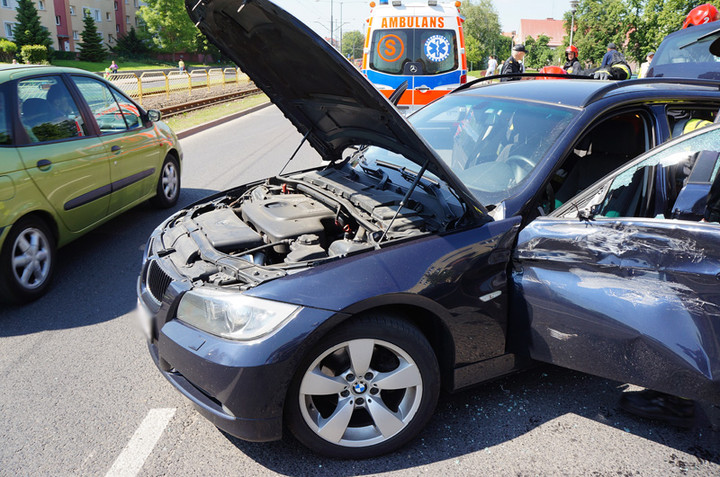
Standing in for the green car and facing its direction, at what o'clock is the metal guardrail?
The metal guardrail is roughly at 11 o'clock from the green car.

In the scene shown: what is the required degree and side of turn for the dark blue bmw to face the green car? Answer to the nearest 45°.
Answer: approximately 90° to its right

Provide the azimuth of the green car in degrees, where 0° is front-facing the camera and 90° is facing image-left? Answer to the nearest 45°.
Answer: approximately 225°

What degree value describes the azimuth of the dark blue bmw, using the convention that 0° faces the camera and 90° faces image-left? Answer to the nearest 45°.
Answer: approximately 45°

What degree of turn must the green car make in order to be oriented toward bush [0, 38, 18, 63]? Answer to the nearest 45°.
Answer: approximately 45° to its left

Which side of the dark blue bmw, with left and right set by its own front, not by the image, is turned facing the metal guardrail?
right

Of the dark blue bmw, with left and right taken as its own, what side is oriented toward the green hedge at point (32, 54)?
right
